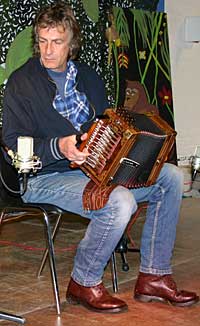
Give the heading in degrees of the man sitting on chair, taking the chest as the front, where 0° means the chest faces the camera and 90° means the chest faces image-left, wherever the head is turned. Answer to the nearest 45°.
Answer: approximately 315°
